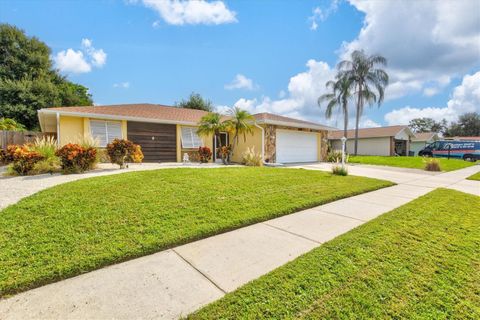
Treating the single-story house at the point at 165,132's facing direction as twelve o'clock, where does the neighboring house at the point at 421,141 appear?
The neighboring house is roughly at 10 o'clock from the single-story house.

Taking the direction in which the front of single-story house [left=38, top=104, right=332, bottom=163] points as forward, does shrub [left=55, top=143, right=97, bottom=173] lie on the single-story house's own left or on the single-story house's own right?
on the single-story house's own right

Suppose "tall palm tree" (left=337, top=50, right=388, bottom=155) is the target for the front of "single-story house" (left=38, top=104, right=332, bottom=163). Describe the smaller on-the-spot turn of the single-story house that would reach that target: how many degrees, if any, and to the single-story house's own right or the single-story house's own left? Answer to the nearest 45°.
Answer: approximately 45° to the single-story house's own left

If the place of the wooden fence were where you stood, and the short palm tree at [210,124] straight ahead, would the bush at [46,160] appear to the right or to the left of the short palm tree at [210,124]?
right

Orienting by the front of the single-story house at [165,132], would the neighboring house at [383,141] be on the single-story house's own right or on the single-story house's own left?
on the single-story house's own left

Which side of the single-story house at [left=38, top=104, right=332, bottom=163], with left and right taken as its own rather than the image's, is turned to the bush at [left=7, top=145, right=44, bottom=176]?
right

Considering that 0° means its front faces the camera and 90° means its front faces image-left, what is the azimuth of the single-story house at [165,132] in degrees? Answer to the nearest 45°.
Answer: approximately 315°

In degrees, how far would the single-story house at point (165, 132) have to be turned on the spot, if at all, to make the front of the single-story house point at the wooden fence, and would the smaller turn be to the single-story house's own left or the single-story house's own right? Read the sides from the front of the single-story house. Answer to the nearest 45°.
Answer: approximately 135° to the single-story house's own right

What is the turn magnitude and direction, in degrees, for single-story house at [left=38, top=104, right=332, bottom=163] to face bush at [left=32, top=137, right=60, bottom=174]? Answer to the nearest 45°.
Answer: approximately 90° to its right

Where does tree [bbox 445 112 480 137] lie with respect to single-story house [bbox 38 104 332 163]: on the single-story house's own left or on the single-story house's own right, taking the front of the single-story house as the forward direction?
on the single-story house's own left

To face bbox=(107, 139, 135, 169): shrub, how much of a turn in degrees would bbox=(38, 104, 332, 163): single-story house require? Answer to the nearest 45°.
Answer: approximately 45° to its right

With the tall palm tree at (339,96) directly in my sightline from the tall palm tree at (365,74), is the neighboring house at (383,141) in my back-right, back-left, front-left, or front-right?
back-right
